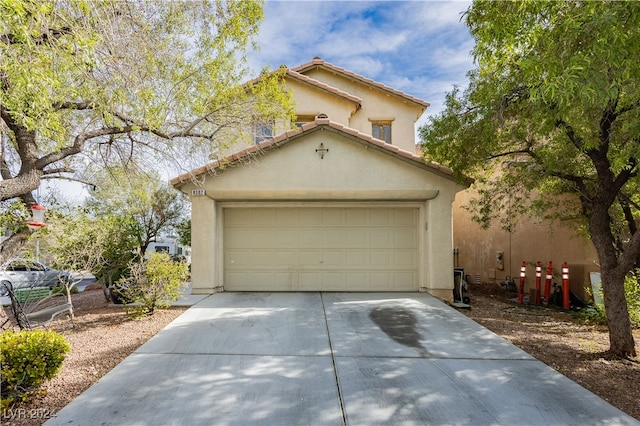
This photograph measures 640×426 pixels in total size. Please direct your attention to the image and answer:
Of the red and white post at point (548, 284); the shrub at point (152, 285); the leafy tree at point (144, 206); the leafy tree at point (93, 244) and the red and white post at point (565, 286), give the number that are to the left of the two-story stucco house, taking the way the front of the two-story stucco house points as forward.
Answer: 2

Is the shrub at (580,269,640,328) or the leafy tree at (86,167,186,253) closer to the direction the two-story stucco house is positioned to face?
the shrub

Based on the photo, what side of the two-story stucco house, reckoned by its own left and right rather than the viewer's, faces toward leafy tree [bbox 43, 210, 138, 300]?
right

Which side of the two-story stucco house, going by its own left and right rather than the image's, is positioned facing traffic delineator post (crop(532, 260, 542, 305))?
left

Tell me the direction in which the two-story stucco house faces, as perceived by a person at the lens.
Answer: facing the viewer

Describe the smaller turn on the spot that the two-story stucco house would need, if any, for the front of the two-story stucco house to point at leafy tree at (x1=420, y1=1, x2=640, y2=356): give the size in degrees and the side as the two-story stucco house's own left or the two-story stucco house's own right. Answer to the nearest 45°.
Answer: approximately 45° to the two-story stucco house's own left

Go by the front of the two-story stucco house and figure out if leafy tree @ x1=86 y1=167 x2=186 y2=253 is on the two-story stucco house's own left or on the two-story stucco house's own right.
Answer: on the two-story stucco house's own right

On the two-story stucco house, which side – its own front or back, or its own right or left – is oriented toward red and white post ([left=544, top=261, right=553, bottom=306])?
left

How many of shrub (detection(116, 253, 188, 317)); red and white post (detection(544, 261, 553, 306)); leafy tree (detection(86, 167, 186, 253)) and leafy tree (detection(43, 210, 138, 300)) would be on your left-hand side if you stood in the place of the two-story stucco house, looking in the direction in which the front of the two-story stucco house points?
1

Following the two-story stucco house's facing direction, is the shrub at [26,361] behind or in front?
in front

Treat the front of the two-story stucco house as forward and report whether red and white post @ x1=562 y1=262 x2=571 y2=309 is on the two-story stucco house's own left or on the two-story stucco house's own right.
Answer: on the two-story stucco house's own left

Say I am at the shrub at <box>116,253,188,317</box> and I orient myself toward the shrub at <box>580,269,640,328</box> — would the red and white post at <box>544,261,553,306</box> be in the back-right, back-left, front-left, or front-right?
front-left
